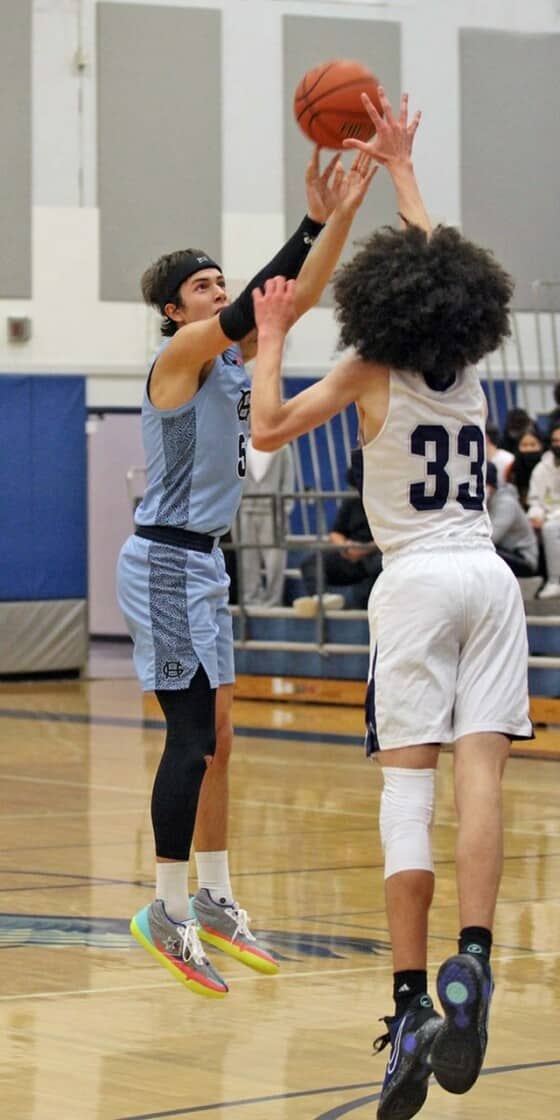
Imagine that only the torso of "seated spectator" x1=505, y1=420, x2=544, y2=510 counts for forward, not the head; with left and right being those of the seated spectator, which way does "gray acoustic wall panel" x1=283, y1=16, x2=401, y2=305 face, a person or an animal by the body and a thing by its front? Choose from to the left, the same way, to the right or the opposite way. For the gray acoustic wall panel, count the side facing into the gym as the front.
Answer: the same way

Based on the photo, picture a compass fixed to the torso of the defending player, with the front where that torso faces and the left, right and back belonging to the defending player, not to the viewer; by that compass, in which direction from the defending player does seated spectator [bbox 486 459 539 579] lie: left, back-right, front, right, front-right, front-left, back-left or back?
front-right

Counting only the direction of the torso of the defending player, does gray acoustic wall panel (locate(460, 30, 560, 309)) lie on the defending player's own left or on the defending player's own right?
on the defending player's own right

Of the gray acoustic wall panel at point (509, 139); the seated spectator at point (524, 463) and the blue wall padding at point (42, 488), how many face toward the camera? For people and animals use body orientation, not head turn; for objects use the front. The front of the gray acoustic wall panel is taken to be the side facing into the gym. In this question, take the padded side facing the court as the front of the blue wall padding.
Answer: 3

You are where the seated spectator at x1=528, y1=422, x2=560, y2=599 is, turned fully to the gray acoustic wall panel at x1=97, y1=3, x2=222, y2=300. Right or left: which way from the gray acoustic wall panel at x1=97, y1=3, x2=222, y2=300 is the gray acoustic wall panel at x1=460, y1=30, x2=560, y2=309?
right

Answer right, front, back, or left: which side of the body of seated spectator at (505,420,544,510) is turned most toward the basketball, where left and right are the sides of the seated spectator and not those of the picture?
front

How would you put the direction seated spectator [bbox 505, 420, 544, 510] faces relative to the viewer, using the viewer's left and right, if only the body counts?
facing the viewer

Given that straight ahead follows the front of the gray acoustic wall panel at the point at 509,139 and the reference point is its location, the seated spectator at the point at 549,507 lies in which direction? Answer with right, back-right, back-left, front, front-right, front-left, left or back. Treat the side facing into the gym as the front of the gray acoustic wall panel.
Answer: front

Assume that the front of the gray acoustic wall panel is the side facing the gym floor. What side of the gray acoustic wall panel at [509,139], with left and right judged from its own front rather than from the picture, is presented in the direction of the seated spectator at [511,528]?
front

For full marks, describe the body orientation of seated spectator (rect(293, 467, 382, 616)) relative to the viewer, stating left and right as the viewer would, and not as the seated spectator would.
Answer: facing the viewer and to the left of the viewer

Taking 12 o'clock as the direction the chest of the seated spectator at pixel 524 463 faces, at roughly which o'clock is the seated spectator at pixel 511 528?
the seated spectator at pixel 511 528 is roughly at 12 o'clock from the seated spectator at pixel 524 463.

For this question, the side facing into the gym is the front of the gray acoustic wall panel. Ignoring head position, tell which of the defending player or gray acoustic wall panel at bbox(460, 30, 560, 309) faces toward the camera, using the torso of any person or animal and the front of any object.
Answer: the gray acoustic wall panel

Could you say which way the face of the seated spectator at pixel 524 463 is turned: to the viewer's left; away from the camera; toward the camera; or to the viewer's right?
toward the camera

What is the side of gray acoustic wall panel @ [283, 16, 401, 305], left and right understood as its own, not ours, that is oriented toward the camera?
front

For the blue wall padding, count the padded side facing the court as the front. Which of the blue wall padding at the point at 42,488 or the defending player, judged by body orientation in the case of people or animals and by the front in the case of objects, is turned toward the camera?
the blue wall padding

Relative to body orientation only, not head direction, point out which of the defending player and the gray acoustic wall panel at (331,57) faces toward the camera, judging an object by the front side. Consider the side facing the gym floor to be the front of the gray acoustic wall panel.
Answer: the gray acoustic wall panel

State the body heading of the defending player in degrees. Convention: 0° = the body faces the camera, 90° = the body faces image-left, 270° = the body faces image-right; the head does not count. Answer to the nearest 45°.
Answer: approximately 135°

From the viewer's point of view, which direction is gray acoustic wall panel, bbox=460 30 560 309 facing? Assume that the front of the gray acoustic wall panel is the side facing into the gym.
toward the camera
